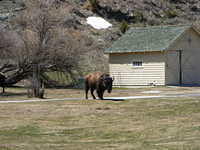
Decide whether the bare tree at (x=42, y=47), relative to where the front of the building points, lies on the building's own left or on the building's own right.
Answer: on the building's own right

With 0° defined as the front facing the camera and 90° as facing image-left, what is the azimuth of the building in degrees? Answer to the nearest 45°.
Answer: approximately 315°

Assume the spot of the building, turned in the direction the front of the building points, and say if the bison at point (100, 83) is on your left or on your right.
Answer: on your right

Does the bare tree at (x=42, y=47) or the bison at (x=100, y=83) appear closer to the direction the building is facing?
the bison
